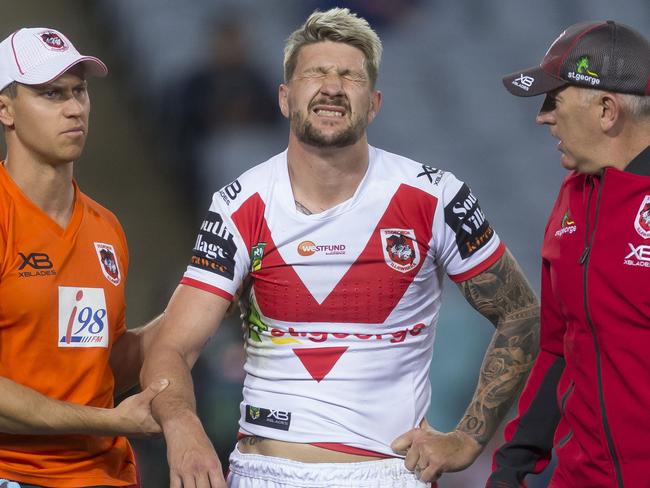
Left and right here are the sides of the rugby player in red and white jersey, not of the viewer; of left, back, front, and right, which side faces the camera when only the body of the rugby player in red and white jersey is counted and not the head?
front

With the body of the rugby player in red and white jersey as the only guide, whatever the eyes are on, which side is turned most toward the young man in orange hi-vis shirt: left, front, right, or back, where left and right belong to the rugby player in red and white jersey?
right

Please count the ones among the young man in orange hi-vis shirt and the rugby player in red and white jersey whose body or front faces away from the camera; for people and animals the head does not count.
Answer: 0

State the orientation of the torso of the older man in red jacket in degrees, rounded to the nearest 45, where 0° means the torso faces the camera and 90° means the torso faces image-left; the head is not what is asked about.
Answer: approximately 45°

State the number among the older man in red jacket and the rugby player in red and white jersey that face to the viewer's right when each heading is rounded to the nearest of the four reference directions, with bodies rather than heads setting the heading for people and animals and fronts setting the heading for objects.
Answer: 0

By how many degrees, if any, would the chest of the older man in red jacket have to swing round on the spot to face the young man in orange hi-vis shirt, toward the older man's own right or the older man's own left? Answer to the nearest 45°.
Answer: approximately 45° to the older man's own right

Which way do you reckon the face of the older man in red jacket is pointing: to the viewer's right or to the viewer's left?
to the viewer's left

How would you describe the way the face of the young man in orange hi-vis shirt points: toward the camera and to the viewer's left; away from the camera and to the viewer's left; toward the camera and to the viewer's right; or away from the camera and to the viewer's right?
toward the camera and to the viewer's right

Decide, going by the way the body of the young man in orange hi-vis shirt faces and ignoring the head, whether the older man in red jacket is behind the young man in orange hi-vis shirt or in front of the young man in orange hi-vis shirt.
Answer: in front
